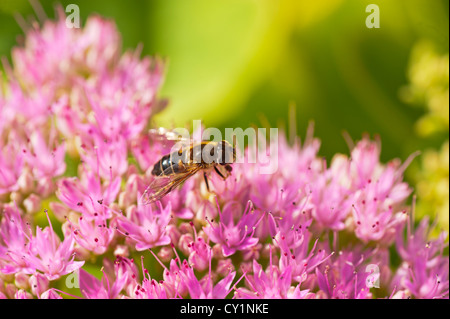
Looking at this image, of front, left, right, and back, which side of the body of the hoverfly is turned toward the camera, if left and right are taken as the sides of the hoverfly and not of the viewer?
right

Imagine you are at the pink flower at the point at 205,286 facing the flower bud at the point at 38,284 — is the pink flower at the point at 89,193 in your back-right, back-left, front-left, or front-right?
front-right

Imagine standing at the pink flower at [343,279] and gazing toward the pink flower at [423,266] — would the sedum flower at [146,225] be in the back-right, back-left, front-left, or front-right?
back-left

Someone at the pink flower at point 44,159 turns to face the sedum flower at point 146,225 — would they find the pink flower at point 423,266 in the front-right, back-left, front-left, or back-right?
front-left
